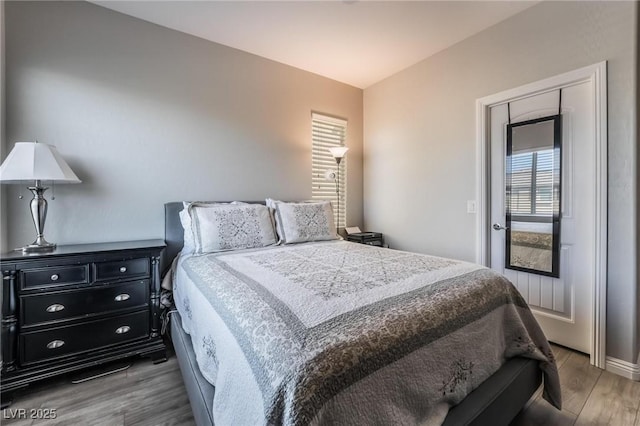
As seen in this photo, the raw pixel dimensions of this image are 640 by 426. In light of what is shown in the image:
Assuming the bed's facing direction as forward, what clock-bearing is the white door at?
The white door is roughly at 9 o'clock from the bed.

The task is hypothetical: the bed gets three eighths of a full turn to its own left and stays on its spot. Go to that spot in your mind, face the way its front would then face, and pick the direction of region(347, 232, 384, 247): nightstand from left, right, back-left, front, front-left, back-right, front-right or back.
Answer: front

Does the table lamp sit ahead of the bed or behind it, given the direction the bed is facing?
behind

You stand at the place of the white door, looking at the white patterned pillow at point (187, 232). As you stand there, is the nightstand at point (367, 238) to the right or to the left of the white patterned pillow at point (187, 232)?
right

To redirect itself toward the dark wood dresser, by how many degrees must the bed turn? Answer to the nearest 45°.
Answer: approximately 135° to its right

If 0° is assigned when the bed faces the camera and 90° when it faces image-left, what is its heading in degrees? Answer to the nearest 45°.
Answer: approximately 315°
